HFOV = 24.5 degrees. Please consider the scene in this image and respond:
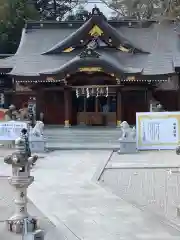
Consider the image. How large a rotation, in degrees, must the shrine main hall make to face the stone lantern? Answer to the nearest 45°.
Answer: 0° — it already faces it

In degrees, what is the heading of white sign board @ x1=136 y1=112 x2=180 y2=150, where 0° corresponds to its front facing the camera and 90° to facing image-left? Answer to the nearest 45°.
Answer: approximately 0°

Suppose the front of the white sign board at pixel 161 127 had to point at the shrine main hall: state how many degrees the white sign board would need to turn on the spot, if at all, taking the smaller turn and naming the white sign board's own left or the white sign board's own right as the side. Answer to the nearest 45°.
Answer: approximately 135° to the white sign board's own right

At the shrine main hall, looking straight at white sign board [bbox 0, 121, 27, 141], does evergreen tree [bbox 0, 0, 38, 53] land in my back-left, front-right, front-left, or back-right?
back-right

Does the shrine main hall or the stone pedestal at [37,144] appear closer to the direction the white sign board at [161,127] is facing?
the stone pedestal

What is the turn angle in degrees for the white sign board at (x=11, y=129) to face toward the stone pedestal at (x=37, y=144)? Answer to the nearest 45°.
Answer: approximately 45° to its left

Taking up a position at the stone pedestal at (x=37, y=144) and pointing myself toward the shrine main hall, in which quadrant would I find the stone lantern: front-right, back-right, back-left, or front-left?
back-right

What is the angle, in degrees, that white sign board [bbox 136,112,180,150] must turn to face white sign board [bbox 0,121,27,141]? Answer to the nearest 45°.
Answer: approximately 90° to its right
